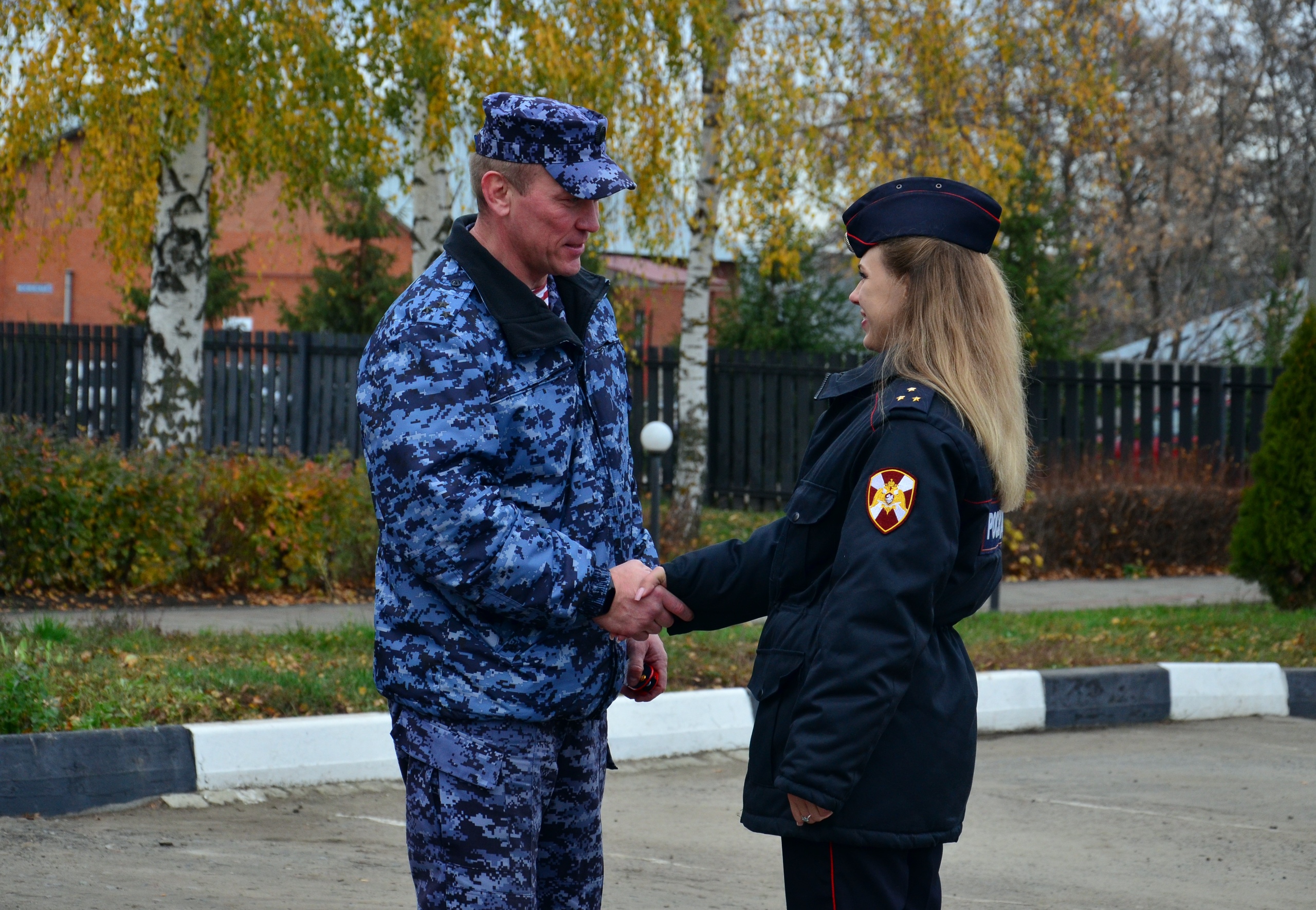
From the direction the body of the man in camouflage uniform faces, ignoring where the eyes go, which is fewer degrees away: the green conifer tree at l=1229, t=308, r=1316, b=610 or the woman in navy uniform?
the woman in navy uniform

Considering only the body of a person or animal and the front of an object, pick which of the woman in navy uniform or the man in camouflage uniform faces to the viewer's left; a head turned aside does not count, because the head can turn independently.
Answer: the woman in navy uniform

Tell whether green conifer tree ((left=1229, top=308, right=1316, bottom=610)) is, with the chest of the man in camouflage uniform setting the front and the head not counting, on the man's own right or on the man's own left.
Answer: on the man's own left

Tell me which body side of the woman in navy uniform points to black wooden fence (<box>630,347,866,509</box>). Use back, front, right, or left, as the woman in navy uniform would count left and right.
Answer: right

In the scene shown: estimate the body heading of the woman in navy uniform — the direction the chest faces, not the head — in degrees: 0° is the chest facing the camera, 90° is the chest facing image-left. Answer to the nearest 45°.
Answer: approximately 90°

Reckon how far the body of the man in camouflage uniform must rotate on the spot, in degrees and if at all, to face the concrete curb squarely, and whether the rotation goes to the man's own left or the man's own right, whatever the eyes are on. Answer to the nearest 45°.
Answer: approximately 135° to the man's own left

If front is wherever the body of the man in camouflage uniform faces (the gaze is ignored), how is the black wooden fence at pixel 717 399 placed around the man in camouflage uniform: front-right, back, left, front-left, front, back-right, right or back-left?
back-left

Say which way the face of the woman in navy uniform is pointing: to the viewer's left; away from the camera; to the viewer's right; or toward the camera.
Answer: to the viewer's left

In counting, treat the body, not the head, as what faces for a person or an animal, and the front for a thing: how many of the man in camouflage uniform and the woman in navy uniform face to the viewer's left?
1

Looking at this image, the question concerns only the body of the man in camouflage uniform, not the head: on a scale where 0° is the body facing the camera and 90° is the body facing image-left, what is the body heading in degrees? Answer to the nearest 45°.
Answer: approximately 315°

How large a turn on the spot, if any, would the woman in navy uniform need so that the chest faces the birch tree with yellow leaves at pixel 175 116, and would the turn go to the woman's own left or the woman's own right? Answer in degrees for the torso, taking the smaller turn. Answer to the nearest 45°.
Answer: approximately 45° to the woman's own right

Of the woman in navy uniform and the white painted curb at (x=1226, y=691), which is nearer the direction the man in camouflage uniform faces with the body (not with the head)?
the woman in navy uniform

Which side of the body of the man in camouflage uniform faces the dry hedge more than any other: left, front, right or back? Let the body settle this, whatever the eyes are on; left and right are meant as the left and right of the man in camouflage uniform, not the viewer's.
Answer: left

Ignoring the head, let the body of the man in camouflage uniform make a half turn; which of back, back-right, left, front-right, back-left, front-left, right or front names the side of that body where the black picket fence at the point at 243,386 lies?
front-right
